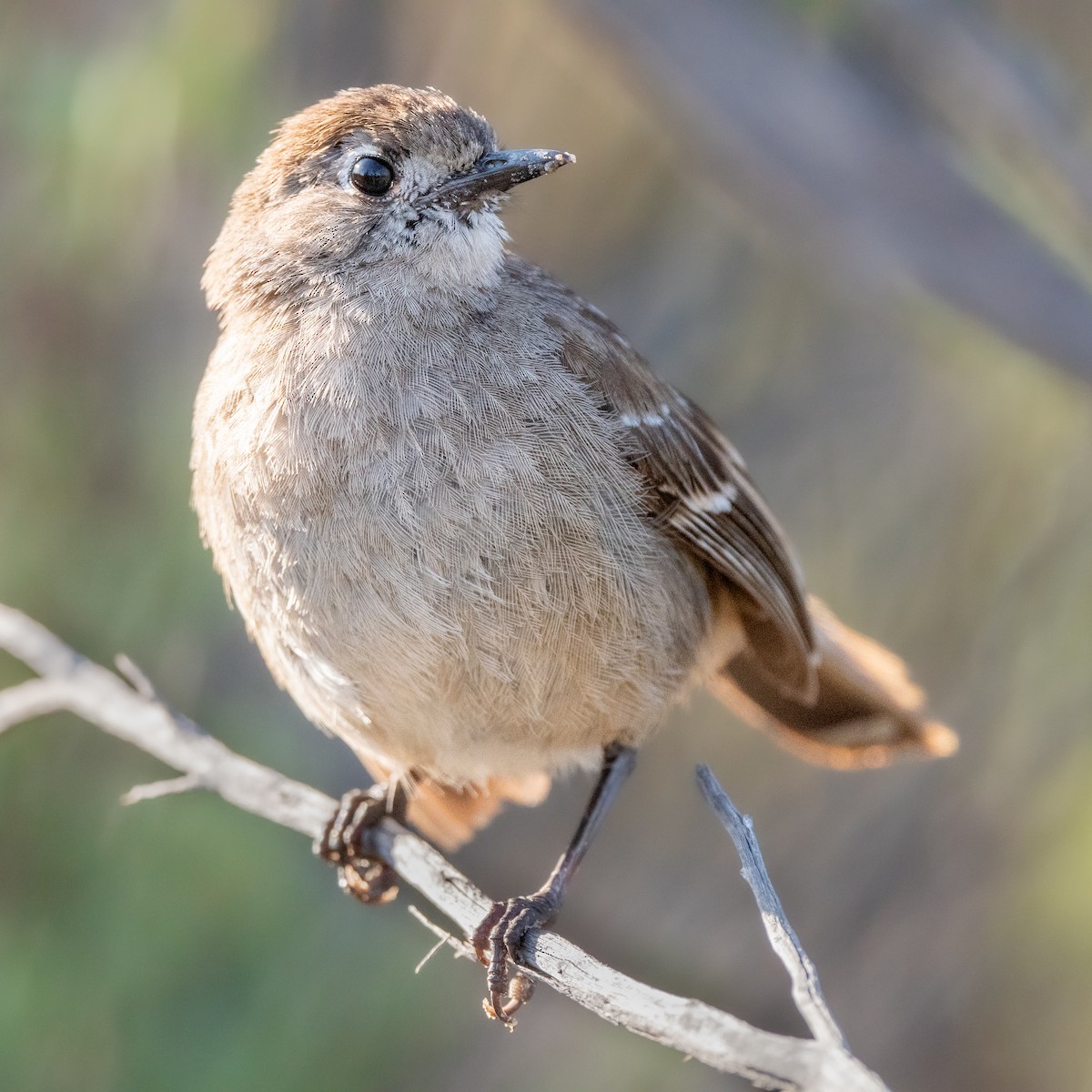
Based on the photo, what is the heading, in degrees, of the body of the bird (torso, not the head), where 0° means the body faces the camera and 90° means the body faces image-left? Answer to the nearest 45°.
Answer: approximately 45°

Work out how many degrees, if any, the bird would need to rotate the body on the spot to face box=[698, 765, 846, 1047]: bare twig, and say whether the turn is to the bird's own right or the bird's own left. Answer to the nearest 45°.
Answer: approximately 90° to the bird's own left
